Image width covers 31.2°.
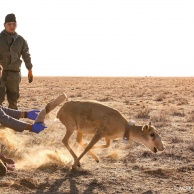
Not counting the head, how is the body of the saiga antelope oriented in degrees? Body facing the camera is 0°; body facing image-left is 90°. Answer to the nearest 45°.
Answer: approximately 270°

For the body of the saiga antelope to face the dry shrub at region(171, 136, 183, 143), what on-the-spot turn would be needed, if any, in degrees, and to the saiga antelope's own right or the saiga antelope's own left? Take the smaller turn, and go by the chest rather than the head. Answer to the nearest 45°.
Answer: approximately 45° to the saiga antelope's own left

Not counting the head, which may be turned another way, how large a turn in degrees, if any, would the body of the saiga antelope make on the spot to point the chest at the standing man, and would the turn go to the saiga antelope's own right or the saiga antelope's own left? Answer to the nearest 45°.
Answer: approximately 135° to the saiga antelope's own left

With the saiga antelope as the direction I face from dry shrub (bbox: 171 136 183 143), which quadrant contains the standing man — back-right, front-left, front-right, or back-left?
front-right

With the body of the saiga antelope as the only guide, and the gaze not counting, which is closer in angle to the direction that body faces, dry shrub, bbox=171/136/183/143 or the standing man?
the dry shrub
